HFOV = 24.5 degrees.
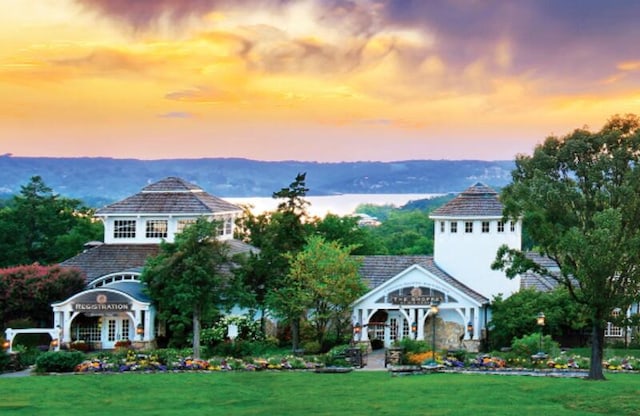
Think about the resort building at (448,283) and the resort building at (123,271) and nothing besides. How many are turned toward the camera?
2

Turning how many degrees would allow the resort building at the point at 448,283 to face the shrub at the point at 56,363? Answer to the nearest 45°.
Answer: approximately 45° to its right

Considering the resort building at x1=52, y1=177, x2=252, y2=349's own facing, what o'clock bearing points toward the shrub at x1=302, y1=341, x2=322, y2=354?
The shrub is roughly at 10 o'clock from the resort building.

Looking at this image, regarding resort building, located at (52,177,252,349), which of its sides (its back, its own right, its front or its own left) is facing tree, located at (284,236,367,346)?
left

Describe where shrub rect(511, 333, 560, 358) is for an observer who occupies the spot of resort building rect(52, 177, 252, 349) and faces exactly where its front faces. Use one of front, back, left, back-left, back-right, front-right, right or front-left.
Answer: front-left

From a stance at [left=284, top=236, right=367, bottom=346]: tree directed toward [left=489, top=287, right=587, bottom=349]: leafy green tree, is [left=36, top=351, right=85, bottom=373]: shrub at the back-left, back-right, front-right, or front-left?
back-right

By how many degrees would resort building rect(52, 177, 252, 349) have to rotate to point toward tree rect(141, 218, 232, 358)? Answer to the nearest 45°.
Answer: approximately 45° to its left

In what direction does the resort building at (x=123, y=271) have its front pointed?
toward the camera

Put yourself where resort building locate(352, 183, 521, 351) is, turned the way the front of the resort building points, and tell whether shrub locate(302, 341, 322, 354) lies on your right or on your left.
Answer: on your right

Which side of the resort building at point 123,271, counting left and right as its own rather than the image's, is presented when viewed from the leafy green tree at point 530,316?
left
